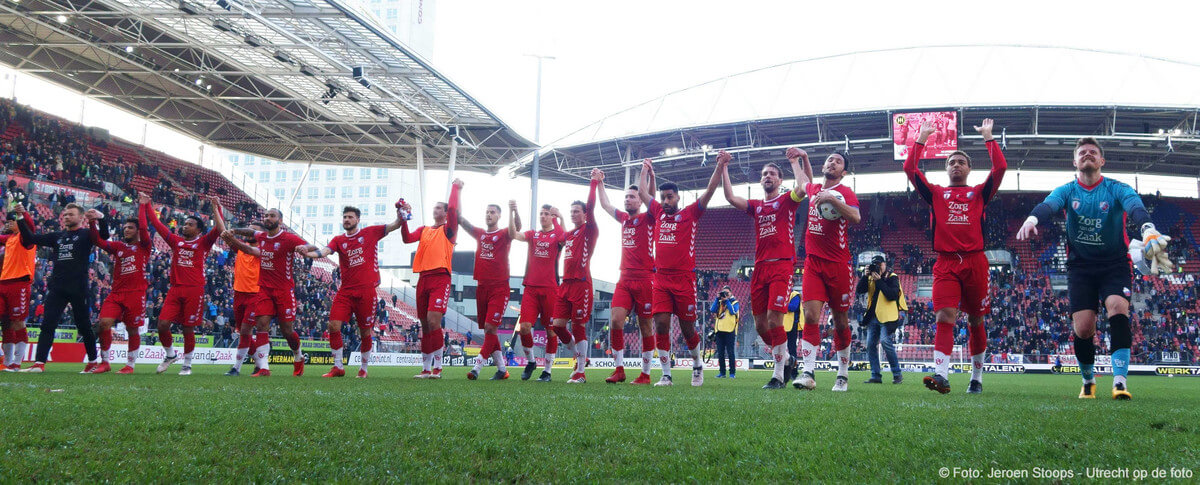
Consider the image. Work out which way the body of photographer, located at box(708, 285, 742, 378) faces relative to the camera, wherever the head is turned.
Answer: toward the camera

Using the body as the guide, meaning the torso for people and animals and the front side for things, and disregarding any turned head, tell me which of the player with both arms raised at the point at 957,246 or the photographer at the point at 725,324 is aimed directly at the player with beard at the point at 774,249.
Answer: the photographer

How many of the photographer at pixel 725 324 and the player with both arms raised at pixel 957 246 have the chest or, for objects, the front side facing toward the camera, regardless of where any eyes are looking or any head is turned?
2

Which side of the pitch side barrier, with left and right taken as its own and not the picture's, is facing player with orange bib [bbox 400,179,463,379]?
front

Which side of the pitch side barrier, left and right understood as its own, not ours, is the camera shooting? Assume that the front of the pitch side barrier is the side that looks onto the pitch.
front

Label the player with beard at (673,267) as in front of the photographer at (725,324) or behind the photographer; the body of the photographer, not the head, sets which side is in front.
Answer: in front

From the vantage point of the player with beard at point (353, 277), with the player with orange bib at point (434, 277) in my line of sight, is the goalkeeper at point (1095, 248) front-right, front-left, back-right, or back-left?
front-right

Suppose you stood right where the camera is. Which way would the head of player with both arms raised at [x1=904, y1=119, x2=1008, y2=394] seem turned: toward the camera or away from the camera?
toward the camera

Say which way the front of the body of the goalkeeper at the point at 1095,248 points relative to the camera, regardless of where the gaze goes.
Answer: toward the camera

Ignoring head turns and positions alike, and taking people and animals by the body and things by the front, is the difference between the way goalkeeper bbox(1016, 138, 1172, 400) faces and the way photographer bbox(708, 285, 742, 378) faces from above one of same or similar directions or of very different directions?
same or similar directions

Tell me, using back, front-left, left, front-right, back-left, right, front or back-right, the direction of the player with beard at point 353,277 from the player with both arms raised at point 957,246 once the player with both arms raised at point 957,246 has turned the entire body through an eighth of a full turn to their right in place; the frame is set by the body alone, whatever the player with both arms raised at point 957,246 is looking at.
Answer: front-right

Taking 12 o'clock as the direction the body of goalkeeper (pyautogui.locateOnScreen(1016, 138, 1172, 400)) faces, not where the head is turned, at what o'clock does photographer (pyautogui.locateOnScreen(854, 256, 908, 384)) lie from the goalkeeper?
The photographer is roughly at 5 o'clock from the goalkeeper.

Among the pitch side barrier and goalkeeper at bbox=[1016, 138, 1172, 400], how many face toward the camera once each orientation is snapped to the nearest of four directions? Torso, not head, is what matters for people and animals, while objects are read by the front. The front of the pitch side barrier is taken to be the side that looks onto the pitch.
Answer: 2

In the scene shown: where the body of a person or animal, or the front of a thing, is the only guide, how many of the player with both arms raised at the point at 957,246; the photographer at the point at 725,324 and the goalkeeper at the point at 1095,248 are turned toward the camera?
3

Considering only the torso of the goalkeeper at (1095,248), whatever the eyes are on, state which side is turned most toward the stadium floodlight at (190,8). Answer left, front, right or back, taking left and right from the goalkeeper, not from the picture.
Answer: right
